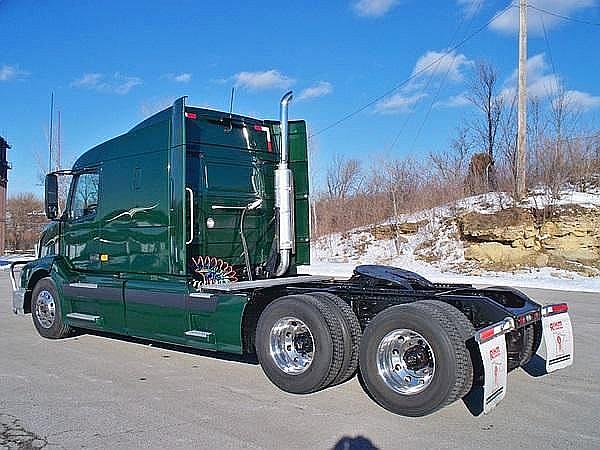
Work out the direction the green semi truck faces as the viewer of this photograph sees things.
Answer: facing away from the viewer and to the left of the viewer

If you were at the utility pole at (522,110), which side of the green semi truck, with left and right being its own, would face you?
right
